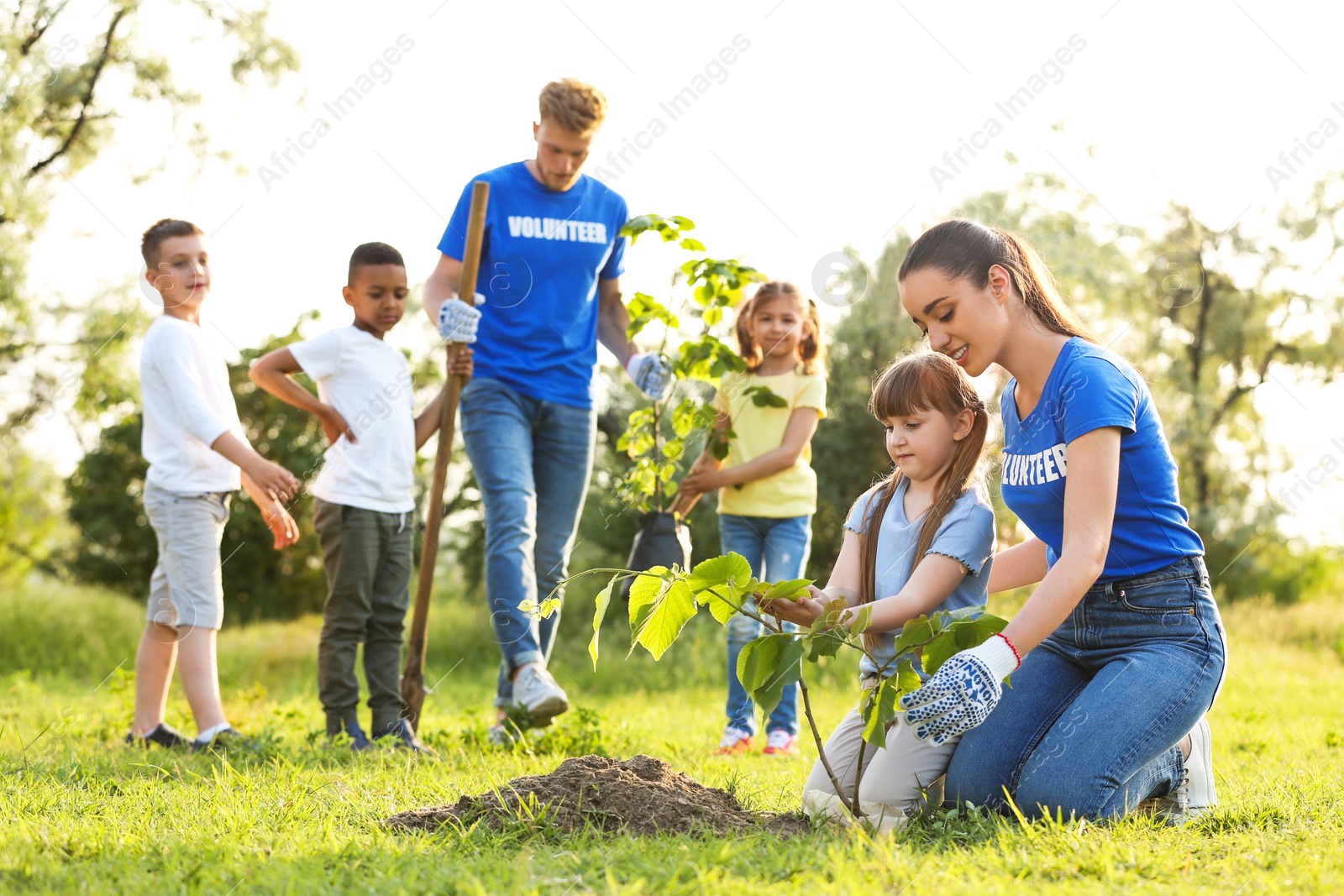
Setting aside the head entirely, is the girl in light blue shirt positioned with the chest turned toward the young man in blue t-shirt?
no

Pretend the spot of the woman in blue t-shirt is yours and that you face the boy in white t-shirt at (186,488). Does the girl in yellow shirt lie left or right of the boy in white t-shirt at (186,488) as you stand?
right

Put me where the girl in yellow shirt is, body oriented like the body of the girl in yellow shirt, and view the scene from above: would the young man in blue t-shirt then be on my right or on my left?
on my right

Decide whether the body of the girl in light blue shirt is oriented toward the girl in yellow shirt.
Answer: no

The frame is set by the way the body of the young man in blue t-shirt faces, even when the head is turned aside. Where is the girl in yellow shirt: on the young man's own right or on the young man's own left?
on the young man's own left

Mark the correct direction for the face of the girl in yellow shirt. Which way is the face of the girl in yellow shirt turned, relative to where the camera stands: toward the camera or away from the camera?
toward the camera

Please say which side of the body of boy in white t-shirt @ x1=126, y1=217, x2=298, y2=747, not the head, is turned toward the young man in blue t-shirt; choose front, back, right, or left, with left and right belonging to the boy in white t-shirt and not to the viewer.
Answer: front

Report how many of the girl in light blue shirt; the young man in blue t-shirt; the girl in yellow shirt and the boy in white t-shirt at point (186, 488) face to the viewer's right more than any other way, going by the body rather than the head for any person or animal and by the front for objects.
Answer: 1

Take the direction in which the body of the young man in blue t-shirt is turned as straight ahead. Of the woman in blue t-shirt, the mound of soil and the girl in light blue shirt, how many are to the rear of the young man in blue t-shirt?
0

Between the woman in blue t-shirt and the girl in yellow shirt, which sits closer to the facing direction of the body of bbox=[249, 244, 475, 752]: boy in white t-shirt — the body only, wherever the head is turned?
the woman in blue t-shirt

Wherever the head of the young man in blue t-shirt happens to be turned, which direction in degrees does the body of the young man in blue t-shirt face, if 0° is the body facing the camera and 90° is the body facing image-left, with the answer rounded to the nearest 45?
approximately 0°

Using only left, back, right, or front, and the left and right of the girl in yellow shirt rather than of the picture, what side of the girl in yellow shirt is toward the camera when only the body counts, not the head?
front

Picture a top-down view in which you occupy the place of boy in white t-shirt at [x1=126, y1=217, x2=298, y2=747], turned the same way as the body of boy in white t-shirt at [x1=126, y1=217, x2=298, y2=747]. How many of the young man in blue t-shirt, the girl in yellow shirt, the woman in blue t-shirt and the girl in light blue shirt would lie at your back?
0

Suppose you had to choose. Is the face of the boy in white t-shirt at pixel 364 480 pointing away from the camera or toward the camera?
toward the camera

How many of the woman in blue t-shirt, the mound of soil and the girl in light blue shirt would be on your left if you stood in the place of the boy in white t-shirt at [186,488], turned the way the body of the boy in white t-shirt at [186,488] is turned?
0

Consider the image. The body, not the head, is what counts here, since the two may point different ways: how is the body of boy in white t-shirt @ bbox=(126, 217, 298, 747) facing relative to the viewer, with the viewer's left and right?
facing to the right of the viewer

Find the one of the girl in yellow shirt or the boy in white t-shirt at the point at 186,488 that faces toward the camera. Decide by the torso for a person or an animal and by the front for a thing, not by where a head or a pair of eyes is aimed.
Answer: the girl in yellow shirt

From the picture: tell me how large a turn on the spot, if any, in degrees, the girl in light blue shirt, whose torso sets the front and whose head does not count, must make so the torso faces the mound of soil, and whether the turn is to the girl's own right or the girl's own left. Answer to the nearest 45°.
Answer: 0° — they already face it
